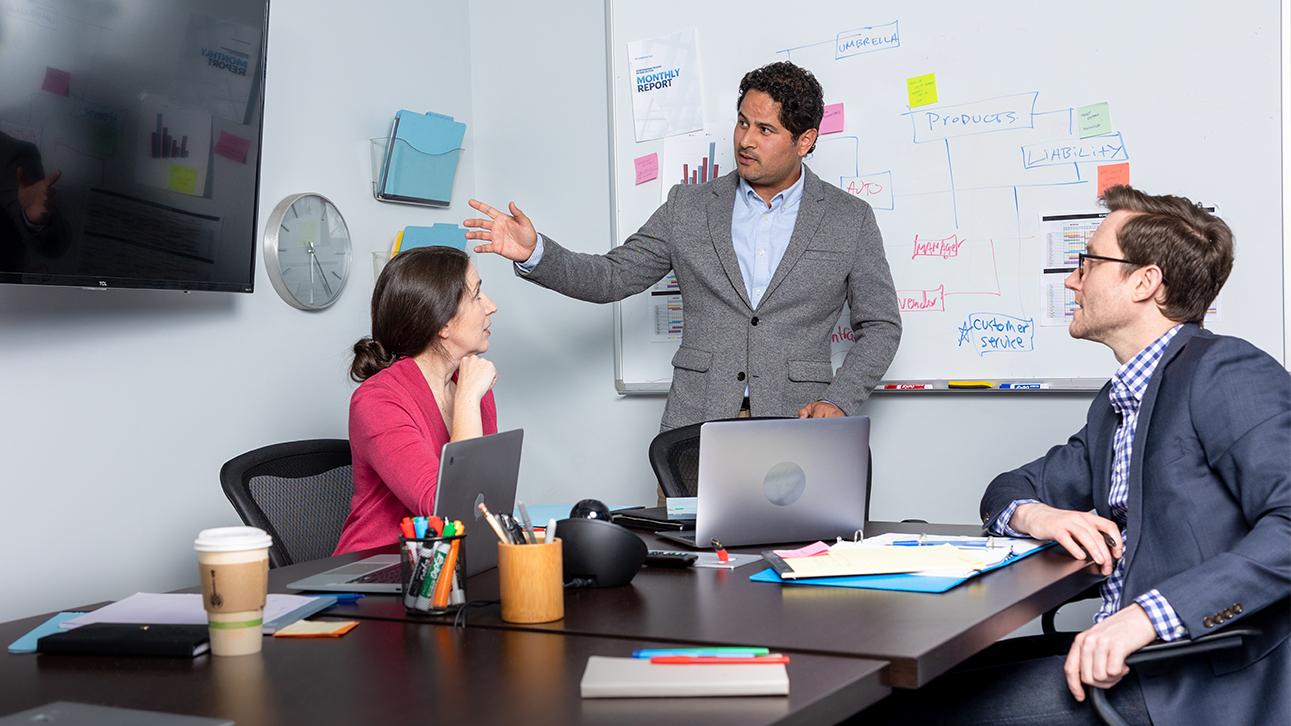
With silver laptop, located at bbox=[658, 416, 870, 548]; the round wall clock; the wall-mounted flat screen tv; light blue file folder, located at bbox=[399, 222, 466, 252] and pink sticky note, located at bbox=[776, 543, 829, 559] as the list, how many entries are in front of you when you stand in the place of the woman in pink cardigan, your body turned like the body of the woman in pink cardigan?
2

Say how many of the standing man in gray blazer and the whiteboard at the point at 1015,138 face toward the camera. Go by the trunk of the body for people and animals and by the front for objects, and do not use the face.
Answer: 2

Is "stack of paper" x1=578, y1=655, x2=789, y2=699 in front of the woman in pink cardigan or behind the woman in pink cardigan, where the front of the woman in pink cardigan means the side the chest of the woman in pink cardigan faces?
in front

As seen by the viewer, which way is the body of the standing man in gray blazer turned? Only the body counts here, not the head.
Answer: toward the camera

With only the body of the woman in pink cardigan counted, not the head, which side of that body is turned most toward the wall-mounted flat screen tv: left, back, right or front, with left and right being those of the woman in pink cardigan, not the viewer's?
back

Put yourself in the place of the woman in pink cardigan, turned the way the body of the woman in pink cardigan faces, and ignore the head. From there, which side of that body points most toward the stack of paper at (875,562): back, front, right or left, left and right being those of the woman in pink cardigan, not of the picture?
front

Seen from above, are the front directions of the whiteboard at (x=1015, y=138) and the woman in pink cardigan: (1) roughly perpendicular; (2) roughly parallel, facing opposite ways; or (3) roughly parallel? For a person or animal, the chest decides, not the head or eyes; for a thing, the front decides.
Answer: roughly perpendicular

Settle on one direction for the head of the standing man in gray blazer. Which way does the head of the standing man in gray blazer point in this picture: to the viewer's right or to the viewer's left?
to the viewer's left

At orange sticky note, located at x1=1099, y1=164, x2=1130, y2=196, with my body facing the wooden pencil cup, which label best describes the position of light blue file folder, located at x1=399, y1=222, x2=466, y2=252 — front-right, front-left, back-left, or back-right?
front-right

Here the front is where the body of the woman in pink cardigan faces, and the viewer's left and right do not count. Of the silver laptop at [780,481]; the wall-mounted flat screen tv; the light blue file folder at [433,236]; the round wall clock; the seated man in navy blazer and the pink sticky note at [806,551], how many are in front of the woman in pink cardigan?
3

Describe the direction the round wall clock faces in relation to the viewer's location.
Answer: facing the viewer and to the right of the viewer

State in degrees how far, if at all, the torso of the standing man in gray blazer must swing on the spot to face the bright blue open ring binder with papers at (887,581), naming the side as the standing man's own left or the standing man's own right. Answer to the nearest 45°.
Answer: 0° — they already face it

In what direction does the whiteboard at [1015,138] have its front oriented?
toward the camera

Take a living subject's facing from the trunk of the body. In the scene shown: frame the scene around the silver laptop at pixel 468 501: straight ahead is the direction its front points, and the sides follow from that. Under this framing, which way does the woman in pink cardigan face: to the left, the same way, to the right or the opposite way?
the opposite way

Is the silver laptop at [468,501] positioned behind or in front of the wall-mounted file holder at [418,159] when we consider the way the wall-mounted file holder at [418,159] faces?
in front

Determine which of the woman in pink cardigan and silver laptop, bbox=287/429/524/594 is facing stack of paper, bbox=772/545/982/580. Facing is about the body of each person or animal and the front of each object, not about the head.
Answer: the woman in pink cardigan
